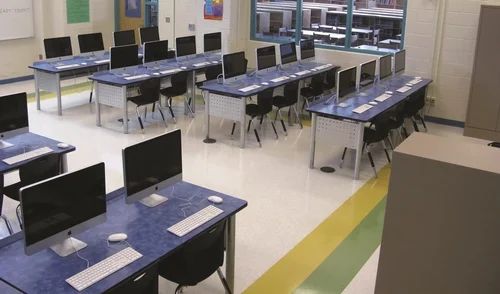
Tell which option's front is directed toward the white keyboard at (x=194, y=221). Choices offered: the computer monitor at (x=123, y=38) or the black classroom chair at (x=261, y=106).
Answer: the computer monitor

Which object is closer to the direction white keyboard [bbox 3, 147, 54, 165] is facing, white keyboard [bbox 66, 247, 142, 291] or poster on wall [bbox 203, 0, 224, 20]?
the white keyboard

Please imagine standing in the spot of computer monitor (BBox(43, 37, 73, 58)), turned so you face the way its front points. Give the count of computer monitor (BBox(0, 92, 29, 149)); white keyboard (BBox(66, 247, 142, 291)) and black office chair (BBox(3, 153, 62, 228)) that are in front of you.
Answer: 3

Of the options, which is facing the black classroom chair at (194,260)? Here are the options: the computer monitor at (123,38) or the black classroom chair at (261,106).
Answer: the computer monitor

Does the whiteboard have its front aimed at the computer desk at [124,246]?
yes

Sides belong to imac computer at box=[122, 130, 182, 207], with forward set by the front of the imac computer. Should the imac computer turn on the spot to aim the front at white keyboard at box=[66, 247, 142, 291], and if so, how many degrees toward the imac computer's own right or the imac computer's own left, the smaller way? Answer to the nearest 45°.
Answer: approximately 45° to the imac computer's own right

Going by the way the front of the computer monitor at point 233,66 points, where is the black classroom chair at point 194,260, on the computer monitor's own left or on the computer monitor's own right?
on the computer monitor's own right

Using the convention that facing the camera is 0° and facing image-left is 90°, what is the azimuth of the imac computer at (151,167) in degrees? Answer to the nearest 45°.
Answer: approximately 315°

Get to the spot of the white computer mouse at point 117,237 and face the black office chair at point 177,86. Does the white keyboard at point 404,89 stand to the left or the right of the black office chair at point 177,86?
right
